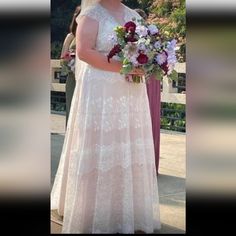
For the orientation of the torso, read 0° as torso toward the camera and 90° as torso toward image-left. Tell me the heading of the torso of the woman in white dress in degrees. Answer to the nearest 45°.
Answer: approximately 315°
